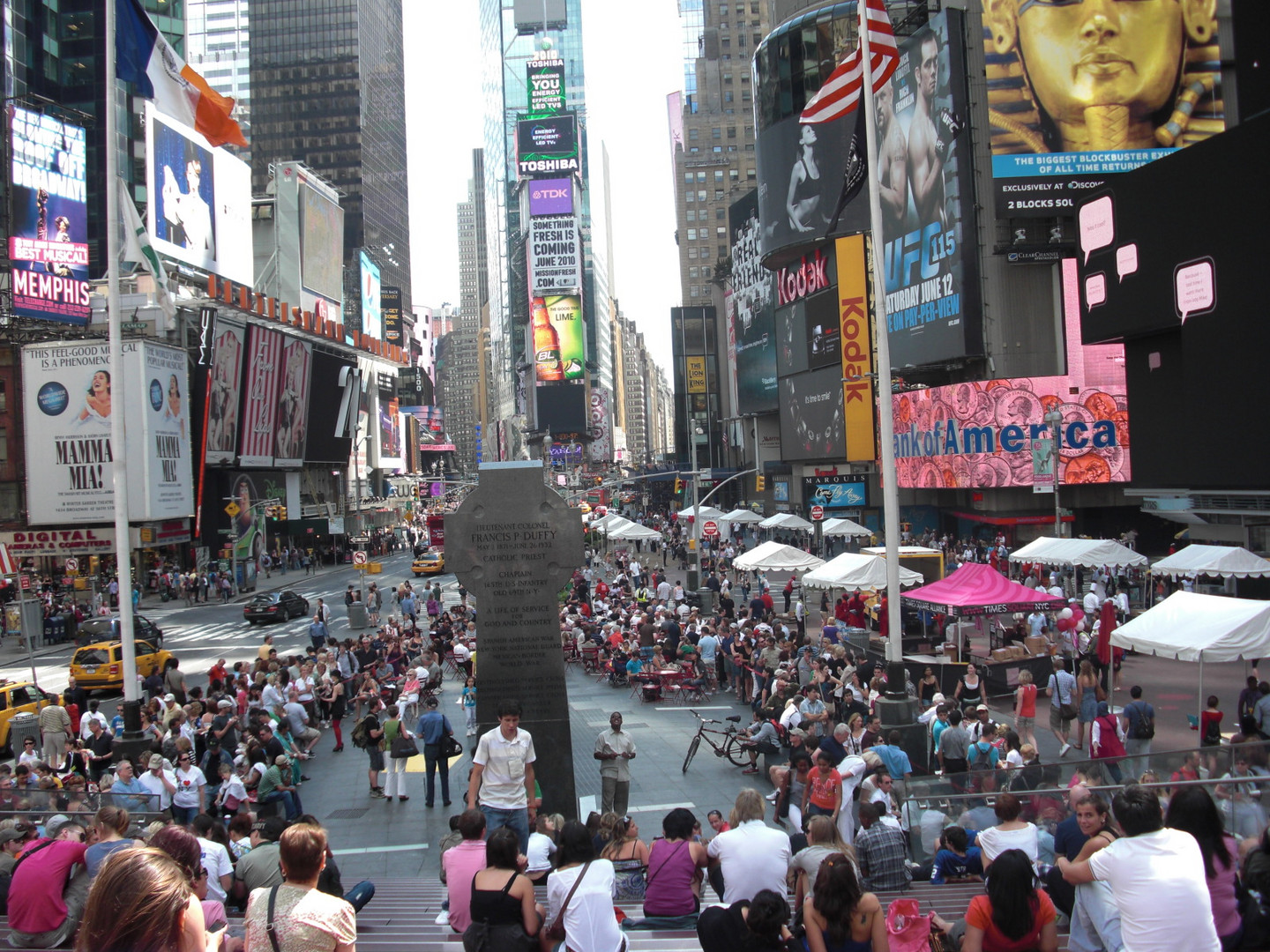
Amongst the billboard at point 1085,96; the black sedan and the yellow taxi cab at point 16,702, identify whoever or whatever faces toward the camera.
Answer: the billboard

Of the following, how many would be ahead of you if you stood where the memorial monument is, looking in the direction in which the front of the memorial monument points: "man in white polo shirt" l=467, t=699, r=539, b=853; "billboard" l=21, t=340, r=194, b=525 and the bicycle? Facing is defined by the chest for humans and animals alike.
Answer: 1

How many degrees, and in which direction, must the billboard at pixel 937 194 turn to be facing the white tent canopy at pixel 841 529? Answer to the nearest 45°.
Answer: approximately 45° to its left

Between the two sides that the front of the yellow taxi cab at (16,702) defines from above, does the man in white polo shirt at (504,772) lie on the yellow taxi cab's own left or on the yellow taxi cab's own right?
on the yellow taxi cab's own right

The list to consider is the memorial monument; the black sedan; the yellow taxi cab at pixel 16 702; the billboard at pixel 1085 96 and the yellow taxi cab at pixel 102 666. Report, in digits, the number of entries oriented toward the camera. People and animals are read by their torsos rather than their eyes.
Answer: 2

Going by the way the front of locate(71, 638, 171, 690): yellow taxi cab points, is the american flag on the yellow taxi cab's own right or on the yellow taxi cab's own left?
on the yellow taxi cab's own right

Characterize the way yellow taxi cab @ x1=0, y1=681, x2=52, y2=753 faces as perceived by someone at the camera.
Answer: facing away from the viewer and to the right of the viewer

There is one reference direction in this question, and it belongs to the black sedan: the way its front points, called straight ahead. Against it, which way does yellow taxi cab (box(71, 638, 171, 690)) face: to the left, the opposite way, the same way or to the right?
the same way

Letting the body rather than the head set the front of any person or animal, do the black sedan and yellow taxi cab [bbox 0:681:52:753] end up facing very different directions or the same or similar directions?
same or similar directions

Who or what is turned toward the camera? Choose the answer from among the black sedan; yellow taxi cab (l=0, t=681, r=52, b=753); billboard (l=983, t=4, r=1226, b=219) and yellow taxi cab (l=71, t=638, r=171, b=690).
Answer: the billboard

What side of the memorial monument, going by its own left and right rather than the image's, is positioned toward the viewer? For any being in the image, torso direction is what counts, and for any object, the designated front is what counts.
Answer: front

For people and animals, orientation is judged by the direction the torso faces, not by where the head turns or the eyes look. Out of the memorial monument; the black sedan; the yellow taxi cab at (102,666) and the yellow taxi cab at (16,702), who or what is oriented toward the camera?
the memorial monument

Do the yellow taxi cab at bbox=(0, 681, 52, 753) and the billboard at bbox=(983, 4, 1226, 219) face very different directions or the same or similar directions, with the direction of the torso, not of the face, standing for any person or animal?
very different directions
